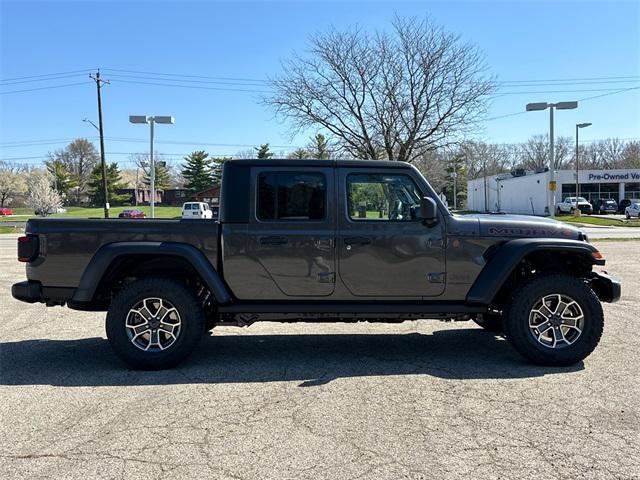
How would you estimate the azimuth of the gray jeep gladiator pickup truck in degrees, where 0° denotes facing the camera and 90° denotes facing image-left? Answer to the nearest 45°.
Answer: approximately 270°

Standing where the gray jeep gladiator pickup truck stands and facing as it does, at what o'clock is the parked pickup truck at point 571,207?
The parked pickup truck is roughly at 10 o'clock from the gray jeep gladiator pickup truck.

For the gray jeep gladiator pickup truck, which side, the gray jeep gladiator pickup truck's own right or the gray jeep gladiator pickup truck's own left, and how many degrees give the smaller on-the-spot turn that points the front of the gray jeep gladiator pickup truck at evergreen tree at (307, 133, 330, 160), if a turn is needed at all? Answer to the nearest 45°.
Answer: approximately 90° to the gray jeep gladiator pickup truck's own left
